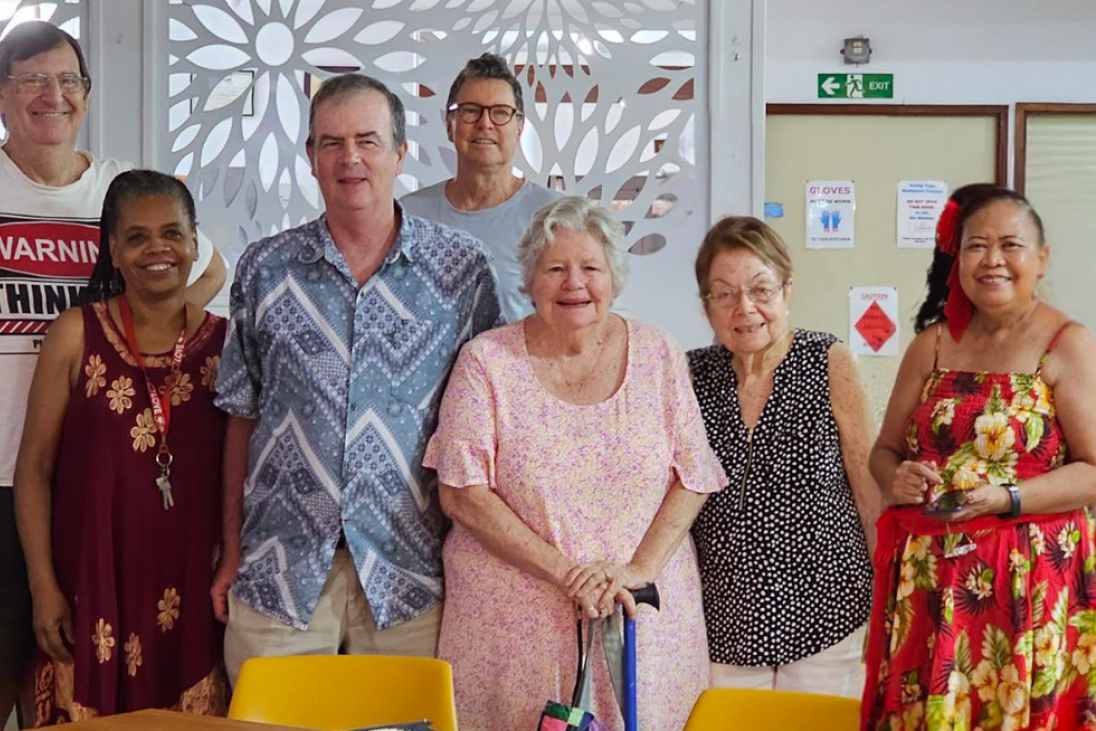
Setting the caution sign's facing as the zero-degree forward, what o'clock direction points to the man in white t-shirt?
The man in white t-shirt is roughly at 1 o'clock from the caution sign.

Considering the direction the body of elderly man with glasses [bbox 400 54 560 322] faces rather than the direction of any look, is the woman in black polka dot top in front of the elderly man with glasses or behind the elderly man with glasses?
in front

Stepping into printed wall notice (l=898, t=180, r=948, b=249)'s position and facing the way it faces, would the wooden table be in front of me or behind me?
in front

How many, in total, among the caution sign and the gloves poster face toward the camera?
2

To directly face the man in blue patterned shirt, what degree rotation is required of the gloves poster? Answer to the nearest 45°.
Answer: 0° — it already faces them

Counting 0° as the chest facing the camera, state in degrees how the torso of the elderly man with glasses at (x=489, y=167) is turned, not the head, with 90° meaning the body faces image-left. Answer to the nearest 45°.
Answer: approximately 0°

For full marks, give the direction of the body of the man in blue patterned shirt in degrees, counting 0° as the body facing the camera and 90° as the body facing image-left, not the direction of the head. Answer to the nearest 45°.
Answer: approximately 0°

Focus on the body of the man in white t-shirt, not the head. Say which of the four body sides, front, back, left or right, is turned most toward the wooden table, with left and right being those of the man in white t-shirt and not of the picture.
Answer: front

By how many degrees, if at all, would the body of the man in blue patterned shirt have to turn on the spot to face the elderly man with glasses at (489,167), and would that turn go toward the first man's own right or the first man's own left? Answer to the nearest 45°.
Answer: approximately 135° to the first man's own left
